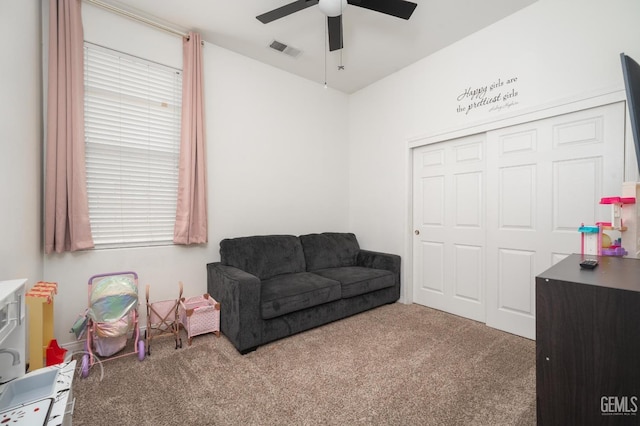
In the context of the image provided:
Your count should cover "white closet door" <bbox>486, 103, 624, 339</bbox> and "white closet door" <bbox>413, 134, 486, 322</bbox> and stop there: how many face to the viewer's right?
0

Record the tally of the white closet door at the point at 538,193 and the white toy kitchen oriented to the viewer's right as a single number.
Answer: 1

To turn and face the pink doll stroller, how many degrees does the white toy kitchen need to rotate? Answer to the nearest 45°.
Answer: approximately 45° to its left

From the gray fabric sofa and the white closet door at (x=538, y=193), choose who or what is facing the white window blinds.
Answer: the white closet door

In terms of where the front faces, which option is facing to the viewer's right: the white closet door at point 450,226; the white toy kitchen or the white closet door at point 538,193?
the white toy kitchen

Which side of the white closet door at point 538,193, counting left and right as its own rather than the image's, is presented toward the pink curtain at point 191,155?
front

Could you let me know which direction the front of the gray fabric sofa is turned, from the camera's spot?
facing the viewer and to the right of the viewer

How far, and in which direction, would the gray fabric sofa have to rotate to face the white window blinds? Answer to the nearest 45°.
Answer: approximately 135° to its right

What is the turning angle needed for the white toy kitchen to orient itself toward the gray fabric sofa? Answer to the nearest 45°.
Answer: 0° — it already faces it

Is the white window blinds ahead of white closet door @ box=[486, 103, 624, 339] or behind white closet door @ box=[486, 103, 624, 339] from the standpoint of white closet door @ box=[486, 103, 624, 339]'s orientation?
ahead

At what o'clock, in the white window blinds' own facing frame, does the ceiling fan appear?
The ceiling fan is roughly at 12 o'clock from the white window blinds.

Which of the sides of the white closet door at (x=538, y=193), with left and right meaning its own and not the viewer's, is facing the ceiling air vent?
front

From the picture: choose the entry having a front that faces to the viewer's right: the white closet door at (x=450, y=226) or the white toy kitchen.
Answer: the white toy kitchen

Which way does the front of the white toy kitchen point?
to the viewer's right

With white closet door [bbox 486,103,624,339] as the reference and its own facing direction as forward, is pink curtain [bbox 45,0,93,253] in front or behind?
in front

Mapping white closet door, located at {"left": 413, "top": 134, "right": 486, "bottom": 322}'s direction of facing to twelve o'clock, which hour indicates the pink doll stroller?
The pink doll stroller is roughly at 12 o'clock from the white closet door.
